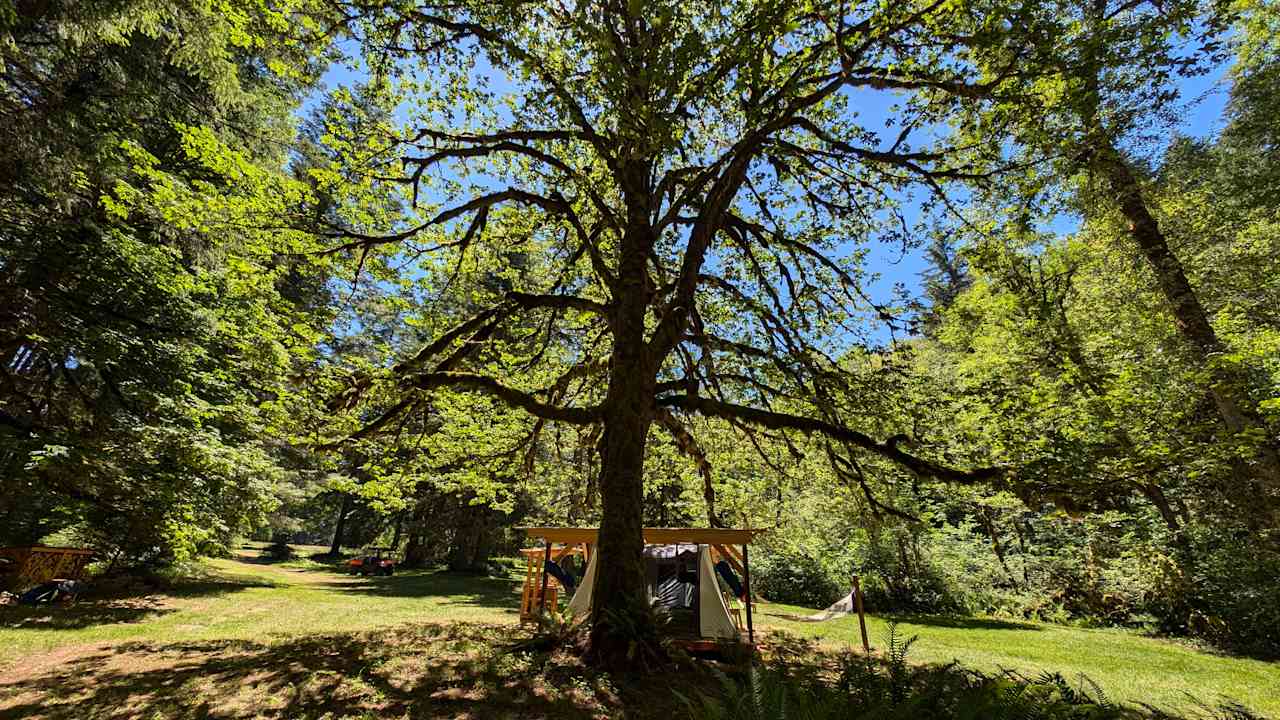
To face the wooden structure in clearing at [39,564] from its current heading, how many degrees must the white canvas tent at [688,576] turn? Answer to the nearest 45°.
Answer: approximately 90° to its right

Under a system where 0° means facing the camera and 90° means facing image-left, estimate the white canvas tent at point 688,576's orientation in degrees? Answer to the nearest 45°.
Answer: approximately 0°
